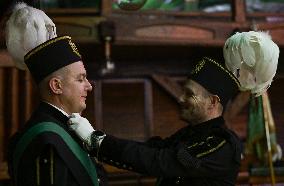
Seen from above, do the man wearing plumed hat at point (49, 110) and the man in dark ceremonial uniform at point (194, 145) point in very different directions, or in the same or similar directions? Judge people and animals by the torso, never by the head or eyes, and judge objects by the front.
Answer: very different directions

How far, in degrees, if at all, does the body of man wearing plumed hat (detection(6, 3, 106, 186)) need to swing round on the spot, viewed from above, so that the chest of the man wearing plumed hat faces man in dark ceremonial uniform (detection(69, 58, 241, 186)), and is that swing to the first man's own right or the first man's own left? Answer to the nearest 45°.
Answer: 0° — they already face them

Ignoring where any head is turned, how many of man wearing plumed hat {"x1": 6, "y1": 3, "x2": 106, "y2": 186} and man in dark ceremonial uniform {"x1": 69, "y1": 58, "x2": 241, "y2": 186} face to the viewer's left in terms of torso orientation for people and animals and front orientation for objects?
1

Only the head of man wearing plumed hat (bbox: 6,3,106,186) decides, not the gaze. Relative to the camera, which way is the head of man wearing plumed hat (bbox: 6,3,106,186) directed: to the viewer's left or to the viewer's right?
to the viewer's right

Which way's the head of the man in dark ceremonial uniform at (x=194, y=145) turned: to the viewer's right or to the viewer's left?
to the viewer's left

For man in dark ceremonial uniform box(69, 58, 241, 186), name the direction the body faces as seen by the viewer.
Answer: to the viewer's left

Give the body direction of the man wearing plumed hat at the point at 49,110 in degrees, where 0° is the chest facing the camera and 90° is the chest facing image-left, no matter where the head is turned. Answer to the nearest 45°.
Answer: approximately 270°
